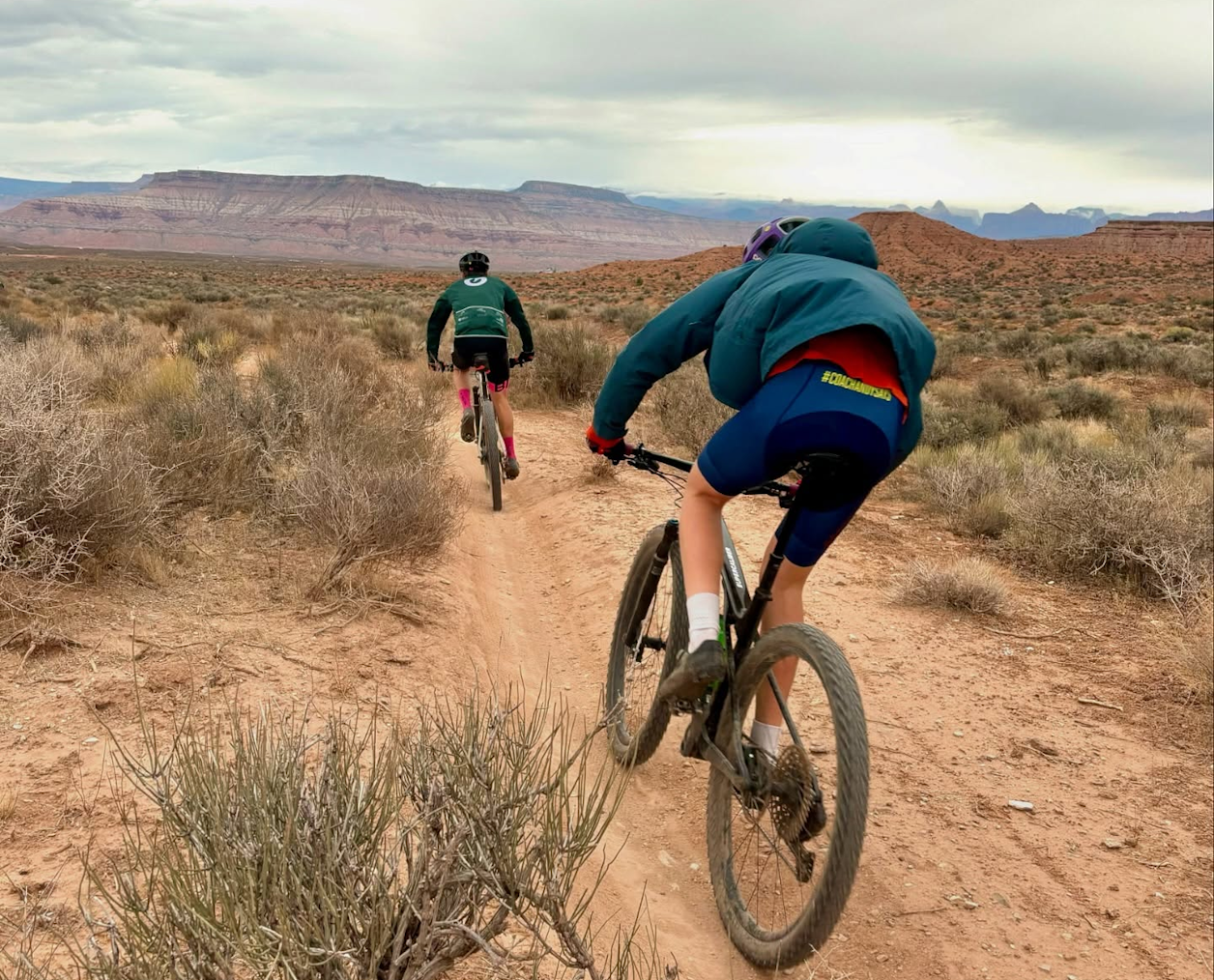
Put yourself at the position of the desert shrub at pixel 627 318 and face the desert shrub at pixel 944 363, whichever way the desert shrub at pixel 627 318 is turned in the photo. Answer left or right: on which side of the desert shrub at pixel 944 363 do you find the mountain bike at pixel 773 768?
right

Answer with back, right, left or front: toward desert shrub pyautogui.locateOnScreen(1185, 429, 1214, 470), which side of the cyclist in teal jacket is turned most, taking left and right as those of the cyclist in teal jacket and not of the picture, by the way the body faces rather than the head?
right

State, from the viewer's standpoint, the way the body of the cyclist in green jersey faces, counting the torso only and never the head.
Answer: away from the camera

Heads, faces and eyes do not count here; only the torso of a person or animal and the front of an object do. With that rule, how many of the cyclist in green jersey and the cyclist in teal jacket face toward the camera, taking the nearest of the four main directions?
0

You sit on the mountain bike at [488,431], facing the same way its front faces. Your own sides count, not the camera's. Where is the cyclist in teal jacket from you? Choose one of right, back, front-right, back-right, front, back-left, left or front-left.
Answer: back

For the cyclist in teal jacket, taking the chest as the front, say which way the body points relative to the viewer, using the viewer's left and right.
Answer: facing away from the viewer and to the left of the viewer

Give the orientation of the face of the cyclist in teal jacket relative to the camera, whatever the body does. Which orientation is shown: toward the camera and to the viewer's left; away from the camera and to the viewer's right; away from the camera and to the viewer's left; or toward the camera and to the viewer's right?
away from the camera and to the viewer's left

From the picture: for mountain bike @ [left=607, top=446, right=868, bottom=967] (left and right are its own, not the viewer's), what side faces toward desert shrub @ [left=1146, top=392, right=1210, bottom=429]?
right

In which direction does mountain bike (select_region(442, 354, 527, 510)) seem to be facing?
away from the camera

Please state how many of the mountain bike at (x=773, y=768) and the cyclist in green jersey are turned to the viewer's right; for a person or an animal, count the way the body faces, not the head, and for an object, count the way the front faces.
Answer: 0

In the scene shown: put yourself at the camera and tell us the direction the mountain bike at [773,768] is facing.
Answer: facing away from the viewer and to the left of the viewer

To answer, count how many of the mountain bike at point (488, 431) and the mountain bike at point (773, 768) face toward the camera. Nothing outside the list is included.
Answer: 0

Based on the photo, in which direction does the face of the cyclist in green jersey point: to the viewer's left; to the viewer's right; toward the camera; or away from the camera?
away from the camera

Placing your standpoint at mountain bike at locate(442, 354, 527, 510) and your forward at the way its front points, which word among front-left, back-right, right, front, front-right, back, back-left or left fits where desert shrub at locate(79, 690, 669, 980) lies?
back

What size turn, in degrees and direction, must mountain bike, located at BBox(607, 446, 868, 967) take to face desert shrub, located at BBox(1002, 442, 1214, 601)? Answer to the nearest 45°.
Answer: approximately 90° to its right

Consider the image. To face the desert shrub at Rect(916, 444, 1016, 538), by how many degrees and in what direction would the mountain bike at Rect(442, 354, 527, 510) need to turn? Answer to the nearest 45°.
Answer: approximately 90° to its right
